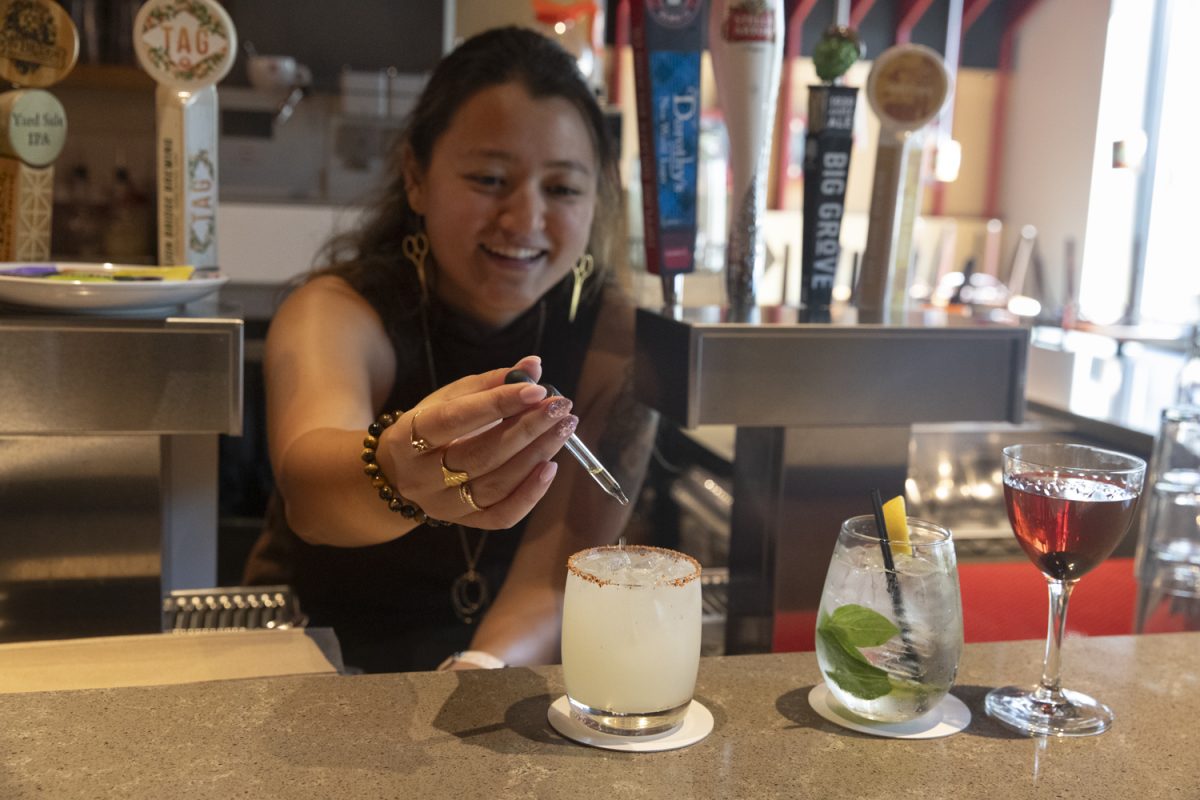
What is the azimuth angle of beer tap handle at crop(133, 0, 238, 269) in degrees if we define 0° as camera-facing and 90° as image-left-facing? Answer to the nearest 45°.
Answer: approximately 0°

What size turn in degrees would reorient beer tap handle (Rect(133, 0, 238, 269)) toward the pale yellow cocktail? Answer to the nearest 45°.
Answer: approximately 45° to its left
